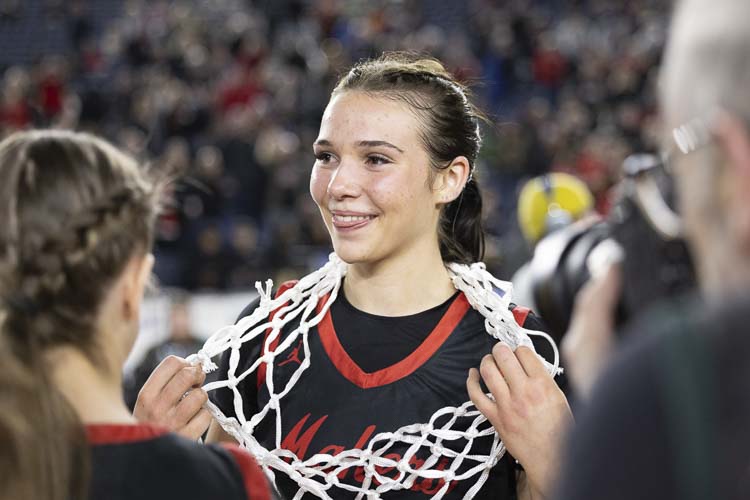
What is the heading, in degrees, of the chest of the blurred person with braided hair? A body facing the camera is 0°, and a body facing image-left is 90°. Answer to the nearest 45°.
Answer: approximately 225°

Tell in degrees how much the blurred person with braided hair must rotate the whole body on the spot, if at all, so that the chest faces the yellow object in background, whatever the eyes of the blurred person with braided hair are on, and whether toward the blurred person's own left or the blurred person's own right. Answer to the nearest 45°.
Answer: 0° — they already face it

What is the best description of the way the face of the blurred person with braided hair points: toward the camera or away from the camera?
away from the camera
